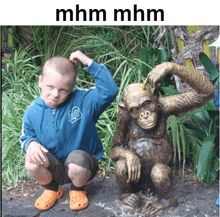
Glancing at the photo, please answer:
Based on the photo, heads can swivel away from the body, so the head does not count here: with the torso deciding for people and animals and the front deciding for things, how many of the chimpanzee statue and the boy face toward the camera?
2

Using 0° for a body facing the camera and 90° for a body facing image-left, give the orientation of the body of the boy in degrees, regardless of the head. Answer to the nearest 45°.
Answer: approximately 0°
